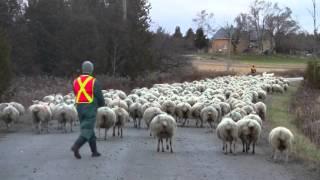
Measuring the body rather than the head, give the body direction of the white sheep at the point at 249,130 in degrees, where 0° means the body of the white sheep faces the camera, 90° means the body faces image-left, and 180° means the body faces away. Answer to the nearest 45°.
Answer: approximately 180°

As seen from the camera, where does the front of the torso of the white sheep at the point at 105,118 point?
away from the camera

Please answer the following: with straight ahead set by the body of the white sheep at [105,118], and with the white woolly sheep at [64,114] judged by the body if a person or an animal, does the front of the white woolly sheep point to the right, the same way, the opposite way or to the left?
the same way

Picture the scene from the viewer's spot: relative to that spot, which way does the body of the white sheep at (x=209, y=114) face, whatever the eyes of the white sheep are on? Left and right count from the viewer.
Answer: facing away from the viewer

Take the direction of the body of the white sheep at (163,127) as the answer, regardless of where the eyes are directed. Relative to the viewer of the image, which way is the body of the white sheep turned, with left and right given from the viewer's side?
facing away from the viewer

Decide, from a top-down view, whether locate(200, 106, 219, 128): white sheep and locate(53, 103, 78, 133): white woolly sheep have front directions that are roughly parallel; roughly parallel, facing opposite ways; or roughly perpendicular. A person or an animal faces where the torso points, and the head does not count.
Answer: roughly parallel

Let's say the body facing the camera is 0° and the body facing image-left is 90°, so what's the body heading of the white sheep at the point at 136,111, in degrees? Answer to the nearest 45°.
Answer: approximately 180°

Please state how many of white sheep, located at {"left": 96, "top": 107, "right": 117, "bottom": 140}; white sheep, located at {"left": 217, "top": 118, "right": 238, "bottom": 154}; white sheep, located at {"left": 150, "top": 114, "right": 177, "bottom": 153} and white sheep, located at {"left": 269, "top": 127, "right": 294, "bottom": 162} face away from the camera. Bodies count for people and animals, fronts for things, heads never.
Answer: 4

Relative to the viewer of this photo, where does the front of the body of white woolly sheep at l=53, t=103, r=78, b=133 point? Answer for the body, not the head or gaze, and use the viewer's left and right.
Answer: facing away from the viewer

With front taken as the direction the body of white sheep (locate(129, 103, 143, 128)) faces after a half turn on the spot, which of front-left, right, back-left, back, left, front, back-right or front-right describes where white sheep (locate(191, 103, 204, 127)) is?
left
